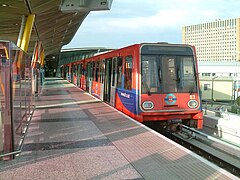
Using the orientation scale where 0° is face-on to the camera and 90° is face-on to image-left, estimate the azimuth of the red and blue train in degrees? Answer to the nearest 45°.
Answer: approximately 315°
